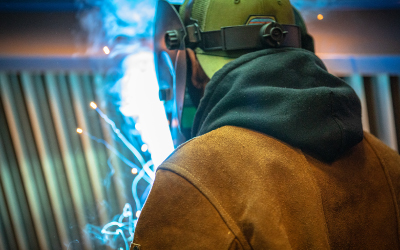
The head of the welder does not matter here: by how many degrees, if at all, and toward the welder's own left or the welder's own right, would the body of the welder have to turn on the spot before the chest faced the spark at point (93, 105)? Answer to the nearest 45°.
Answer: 0° — they already face it

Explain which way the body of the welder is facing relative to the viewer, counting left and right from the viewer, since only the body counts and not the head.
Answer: facing away from the viewer and to the left of the viewer
